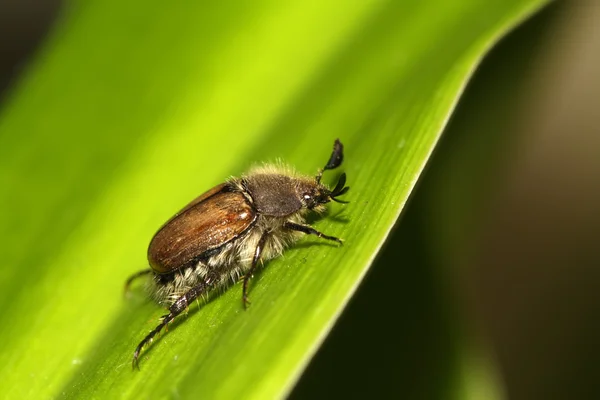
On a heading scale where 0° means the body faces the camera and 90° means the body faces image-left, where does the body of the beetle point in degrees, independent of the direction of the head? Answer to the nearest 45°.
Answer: approximately 270°
